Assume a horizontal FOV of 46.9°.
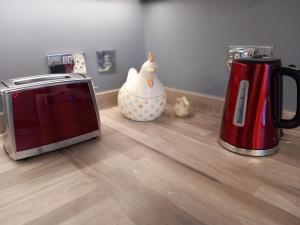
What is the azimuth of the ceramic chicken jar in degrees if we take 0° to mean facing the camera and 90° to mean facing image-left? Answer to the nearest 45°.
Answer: approximately 315°
